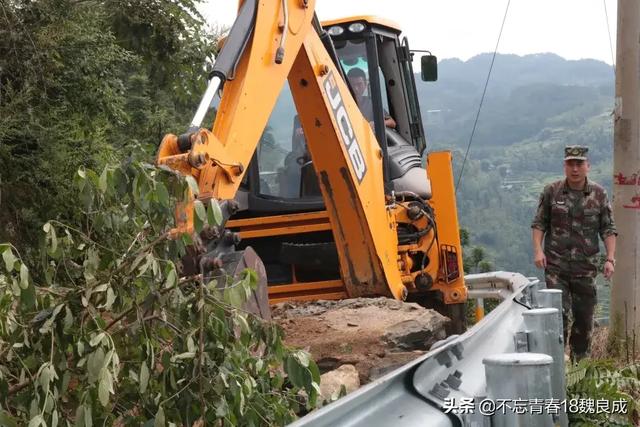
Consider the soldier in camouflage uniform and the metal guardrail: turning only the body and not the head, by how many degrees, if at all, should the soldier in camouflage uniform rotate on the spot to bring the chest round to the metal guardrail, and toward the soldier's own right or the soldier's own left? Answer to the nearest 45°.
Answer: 0° — they already face it

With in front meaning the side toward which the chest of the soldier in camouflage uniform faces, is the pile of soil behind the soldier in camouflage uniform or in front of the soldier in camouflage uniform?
in front

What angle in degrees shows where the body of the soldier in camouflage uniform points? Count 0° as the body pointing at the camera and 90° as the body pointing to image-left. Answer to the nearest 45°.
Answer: approximately 0°

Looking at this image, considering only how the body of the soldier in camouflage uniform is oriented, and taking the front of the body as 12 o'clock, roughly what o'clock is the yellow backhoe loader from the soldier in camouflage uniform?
The yellow backhoe loader is roughly at 2 o'clock from the soldier in camouflage uniform.

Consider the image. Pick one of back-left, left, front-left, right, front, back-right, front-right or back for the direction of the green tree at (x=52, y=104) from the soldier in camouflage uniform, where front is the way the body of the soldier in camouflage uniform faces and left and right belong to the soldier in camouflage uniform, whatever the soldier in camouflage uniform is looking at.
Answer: right

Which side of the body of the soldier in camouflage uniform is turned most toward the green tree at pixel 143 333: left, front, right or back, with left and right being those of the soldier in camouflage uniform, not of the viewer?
front
